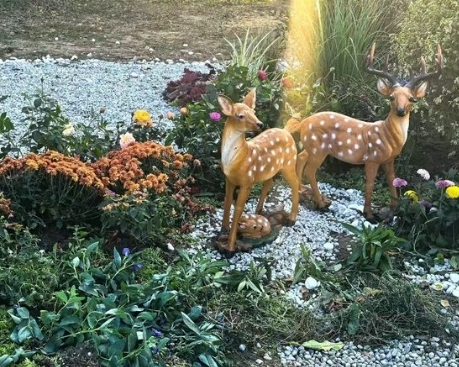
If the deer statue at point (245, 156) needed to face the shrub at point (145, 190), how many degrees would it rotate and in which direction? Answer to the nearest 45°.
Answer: approximately 45° to its right

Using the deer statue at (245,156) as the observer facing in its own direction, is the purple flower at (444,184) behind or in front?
behind

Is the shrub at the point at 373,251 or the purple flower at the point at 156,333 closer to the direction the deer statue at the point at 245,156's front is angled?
the purple flower

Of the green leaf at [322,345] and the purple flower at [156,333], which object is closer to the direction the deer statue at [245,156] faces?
the purple flower

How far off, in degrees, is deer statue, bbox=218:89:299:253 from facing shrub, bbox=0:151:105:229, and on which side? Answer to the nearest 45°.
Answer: approximately 45° to its right

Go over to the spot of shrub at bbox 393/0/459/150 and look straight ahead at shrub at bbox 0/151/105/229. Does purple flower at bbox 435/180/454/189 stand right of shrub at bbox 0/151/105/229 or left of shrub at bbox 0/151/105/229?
left

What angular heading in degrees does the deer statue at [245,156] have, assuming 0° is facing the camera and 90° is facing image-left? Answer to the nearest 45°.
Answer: approximately 45°

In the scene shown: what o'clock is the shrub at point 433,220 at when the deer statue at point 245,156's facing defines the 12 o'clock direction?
The shrub is roughly at 7 o'clock from the deer statue.

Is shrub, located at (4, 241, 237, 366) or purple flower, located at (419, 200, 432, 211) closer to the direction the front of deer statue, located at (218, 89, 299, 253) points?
the shrub

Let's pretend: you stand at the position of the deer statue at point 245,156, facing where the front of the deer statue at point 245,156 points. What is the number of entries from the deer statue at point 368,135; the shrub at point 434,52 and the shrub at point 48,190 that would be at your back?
2

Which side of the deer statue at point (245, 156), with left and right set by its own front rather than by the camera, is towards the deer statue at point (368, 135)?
back

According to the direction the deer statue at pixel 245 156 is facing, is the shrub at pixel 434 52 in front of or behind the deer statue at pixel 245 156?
behind

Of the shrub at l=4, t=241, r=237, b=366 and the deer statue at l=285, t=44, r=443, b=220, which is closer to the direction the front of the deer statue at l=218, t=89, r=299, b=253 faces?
the shrub
